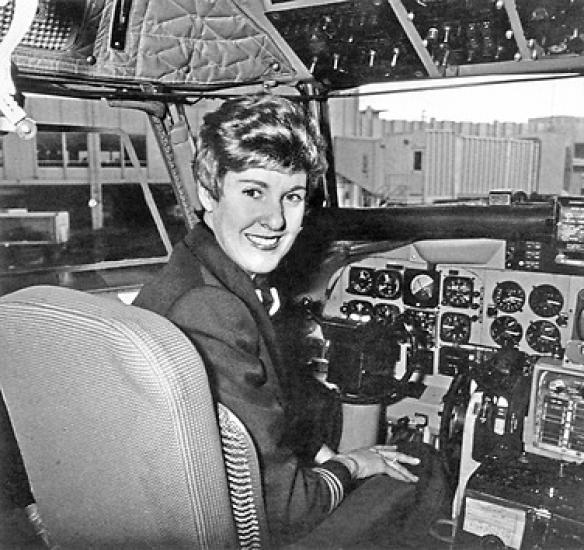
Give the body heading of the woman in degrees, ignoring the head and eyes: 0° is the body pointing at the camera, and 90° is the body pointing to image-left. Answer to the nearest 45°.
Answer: approximately 270°
